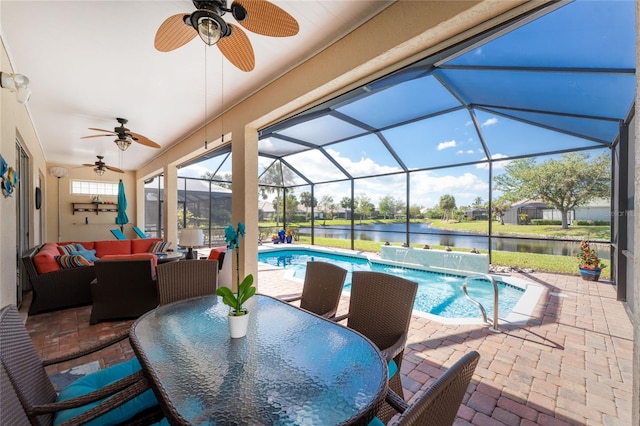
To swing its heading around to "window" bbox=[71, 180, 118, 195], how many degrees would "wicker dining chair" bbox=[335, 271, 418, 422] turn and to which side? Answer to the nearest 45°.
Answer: approximately 90° to its right

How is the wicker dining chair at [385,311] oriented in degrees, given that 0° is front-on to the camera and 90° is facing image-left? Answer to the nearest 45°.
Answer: approximately 45°

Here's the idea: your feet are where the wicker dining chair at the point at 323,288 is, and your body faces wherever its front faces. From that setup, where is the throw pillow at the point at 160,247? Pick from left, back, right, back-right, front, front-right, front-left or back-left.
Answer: right

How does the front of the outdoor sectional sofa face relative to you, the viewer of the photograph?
facing the viewer and to the right of the viewer

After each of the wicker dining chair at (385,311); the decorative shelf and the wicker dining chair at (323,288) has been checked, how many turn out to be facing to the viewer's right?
0

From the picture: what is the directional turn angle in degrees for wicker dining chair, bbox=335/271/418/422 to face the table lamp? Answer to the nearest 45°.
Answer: approximately 90° to its right

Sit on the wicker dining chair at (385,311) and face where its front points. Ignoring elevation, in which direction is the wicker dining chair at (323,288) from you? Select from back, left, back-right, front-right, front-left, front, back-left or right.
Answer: right

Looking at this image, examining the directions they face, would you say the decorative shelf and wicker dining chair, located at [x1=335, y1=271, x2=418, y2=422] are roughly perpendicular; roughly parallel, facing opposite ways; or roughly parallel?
roughly perpendicular

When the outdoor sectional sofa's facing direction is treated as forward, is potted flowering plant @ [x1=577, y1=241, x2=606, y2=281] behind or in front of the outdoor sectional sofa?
in front

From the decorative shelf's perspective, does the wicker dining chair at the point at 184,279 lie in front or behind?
in front

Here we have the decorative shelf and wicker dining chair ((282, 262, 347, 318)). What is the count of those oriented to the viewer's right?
0

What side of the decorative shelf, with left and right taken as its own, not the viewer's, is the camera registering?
front

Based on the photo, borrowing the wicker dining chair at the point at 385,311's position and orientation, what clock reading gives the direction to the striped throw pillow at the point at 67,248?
The striped throw pillow is roughly at 2 o'clock from the wicker dining chair.

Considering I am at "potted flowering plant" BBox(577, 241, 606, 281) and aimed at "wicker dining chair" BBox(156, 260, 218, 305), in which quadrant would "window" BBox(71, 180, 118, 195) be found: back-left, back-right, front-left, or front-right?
front-right

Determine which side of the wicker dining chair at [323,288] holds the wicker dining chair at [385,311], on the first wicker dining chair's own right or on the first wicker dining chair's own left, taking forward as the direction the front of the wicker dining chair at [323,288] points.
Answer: on the first wicker dining chair's own left

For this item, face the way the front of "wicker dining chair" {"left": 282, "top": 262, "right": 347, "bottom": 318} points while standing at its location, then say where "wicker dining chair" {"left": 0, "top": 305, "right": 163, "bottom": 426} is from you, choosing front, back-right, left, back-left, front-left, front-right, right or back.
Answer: front

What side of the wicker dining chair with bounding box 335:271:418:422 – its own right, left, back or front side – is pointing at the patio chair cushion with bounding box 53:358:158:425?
front

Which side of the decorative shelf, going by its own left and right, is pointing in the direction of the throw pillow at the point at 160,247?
front

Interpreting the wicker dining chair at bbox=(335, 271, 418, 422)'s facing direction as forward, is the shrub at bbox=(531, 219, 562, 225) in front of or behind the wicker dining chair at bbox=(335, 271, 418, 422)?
behind
